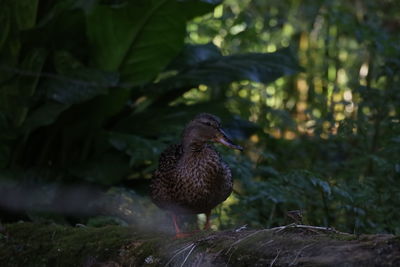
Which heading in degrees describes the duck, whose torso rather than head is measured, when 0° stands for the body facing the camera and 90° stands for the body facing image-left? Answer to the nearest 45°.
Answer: approximately 315°
